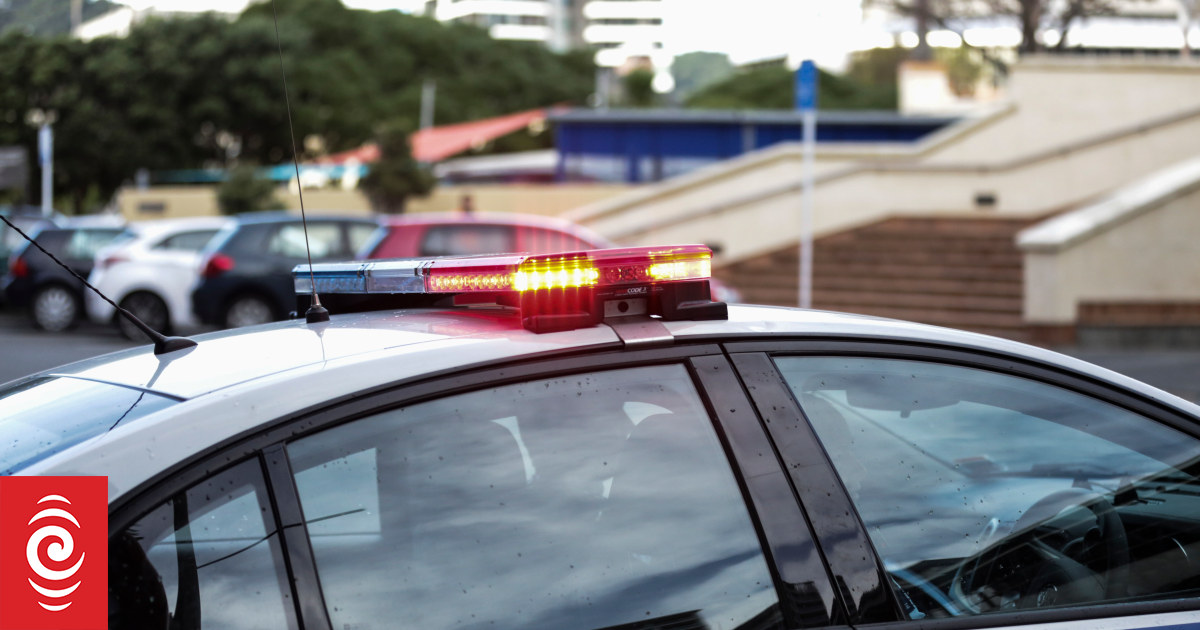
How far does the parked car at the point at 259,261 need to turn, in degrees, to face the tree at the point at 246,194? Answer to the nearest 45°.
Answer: approximately 45° to its left

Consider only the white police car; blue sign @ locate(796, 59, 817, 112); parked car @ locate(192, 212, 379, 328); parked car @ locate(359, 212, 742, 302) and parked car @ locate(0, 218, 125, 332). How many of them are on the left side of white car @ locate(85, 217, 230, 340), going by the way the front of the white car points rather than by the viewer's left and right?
1

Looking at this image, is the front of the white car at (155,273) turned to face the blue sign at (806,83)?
no

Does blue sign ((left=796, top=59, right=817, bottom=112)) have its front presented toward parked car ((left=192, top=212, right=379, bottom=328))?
no

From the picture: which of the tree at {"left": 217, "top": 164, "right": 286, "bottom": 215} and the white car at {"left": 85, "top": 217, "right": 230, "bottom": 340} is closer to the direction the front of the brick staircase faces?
the white car

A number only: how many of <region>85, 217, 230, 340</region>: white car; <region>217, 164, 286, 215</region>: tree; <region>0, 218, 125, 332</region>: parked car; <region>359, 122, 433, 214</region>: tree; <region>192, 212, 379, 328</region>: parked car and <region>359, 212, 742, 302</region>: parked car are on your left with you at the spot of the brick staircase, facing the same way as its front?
0

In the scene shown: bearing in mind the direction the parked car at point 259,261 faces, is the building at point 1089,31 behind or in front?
in front

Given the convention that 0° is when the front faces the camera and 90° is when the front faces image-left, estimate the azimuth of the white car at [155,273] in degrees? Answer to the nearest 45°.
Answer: approximately 225°

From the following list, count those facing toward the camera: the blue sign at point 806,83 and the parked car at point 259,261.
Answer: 1

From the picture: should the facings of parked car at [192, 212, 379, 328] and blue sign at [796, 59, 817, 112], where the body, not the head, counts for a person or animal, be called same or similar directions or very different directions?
very different directions

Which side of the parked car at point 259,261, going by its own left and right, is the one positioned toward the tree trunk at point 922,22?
front

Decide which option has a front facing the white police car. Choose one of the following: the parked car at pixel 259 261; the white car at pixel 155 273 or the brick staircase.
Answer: the brick staircase

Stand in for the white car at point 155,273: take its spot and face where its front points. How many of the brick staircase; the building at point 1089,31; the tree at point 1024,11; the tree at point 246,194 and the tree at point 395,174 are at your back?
0

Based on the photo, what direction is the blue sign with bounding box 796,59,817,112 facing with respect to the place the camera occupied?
facing the viewer

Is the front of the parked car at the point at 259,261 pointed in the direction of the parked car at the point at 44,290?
no

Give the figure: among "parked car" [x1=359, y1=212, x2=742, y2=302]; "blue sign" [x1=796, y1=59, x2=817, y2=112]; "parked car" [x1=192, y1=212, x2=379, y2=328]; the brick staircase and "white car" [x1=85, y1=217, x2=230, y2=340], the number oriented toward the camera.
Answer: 2

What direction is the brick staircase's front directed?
toward the camera
